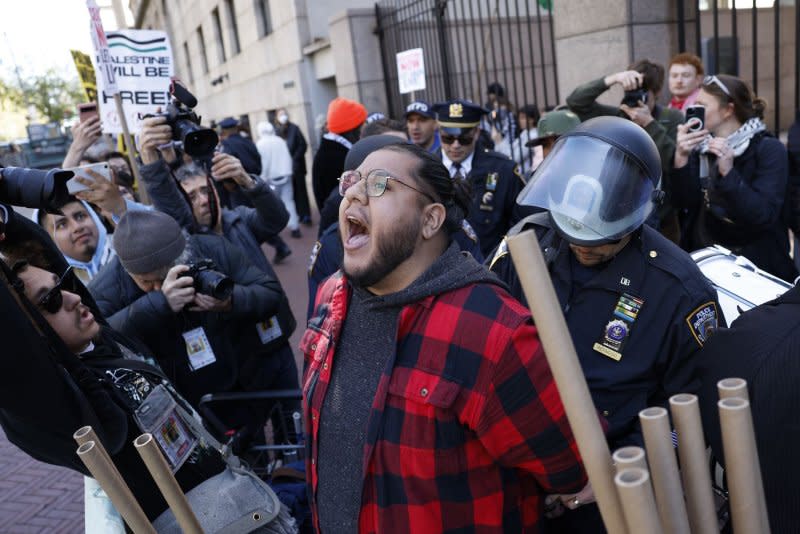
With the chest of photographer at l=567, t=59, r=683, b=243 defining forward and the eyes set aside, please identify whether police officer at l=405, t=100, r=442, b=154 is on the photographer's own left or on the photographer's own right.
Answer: on the photographer's own right

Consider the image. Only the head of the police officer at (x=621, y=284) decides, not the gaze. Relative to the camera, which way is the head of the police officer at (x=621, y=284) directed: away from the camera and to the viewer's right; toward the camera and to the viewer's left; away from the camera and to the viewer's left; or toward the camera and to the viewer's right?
toward the camera and to the viewer's left

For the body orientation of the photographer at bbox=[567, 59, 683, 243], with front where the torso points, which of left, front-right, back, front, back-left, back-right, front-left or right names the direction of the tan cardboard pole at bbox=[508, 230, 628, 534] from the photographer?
front-left

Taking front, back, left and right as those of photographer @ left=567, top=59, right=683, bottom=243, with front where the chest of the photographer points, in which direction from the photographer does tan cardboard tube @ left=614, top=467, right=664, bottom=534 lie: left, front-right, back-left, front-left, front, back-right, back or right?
front-left

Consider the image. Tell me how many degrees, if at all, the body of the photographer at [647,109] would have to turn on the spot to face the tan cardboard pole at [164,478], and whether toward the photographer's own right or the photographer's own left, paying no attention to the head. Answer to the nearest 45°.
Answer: approximately 45° to the photographer's own left

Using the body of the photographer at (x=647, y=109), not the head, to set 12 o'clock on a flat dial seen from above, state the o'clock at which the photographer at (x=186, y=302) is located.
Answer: the photographer at (x=186, y=302) is roughly at 12 o'clock from the photographer at (x=647, y=109).

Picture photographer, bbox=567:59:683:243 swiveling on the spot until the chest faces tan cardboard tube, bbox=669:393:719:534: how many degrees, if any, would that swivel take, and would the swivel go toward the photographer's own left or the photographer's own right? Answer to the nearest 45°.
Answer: approximately 45° to the photographer's own left

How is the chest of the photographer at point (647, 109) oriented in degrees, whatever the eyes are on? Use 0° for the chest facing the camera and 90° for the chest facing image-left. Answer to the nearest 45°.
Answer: approximately 45°

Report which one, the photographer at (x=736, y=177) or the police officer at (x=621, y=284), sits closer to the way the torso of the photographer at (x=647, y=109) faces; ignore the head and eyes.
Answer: the police officer

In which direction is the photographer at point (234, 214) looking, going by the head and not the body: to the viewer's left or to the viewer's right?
to the viewer's right
